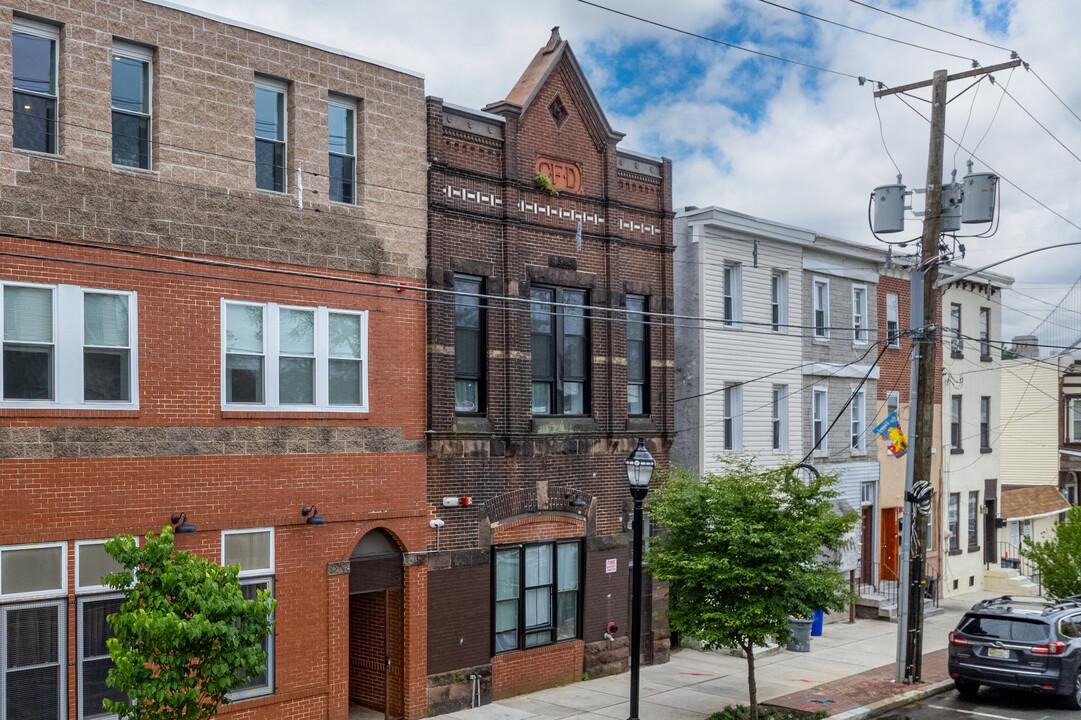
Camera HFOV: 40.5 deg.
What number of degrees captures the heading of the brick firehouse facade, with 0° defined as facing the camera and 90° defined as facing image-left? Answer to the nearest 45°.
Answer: approximately 315°

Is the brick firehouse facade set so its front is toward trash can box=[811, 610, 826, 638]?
no

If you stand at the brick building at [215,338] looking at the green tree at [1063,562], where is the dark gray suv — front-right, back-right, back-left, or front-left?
front-right

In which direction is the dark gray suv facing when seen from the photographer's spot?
facing away from the viewer and to the right of the viewer

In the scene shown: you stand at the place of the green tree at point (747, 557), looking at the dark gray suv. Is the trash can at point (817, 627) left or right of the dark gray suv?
left

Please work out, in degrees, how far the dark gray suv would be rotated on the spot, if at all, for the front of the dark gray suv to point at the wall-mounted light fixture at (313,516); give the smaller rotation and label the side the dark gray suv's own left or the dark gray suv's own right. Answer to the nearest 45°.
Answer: approximately 180°

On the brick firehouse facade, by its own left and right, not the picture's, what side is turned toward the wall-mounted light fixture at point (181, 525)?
right

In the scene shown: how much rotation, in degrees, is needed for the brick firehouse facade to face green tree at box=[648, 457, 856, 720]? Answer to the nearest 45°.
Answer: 0° — it already faces it

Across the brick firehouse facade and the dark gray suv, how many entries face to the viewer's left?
0

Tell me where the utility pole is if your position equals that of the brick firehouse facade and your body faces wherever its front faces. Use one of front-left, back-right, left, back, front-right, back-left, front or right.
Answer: front-left

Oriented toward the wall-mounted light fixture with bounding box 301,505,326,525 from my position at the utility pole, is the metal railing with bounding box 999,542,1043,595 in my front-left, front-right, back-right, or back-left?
back-right

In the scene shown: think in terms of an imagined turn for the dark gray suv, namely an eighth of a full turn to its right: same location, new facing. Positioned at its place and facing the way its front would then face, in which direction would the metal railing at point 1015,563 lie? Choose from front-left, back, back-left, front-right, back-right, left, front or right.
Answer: left

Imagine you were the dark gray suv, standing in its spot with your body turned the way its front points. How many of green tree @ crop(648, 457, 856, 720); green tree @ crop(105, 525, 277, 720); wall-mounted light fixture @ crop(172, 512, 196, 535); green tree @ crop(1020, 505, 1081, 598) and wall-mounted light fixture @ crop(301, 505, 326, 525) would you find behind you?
4

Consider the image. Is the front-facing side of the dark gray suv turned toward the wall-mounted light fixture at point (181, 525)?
no

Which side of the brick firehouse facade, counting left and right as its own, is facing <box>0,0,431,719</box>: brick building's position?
right

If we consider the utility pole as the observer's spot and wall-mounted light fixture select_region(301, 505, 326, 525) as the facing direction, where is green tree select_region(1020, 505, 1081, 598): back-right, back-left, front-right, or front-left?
back-right
